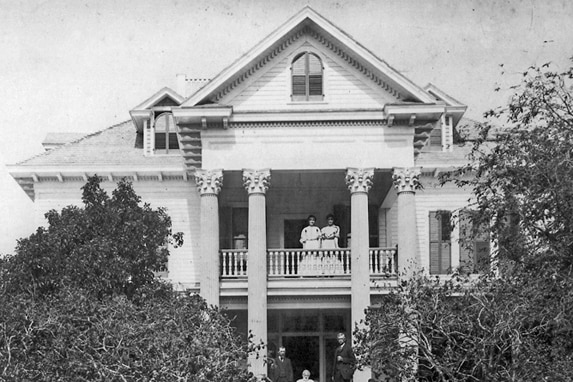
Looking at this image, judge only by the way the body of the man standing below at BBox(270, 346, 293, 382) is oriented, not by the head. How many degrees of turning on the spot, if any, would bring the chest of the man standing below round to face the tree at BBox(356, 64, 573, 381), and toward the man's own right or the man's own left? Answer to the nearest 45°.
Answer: approximately 45° to the man's own left

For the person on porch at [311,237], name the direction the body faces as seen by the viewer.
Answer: toward the camera

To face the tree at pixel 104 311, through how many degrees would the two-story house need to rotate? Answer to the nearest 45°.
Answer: approximately 45° to its right

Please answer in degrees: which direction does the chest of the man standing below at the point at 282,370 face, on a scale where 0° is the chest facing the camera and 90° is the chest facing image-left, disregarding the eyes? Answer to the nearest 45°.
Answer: approximately 0°

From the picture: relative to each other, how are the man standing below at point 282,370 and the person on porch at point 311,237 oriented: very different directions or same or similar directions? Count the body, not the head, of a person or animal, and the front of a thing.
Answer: same or similar directions

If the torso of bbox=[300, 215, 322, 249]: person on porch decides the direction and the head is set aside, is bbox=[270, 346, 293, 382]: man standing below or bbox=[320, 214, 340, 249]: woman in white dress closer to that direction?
the man standing below

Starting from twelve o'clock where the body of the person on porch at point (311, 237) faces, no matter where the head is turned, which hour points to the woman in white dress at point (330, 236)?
The woman in white dress is roughly at 9 o'clock from the person on porch.

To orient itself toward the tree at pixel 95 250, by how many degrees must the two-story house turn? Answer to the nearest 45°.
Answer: approximately 45° to its right

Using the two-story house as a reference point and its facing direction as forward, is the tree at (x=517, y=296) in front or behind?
in front

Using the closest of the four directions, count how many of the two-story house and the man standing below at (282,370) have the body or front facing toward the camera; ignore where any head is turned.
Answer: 2

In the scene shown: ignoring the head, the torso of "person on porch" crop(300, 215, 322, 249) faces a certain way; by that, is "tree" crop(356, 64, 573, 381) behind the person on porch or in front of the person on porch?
in front

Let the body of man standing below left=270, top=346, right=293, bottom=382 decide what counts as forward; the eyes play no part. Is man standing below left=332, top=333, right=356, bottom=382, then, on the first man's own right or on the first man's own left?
on the first man's own left

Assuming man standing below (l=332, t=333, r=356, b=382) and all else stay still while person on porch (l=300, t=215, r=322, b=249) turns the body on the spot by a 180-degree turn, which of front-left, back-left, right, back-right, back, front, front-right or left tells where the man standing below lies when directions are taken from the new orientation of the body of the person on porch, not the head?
back
